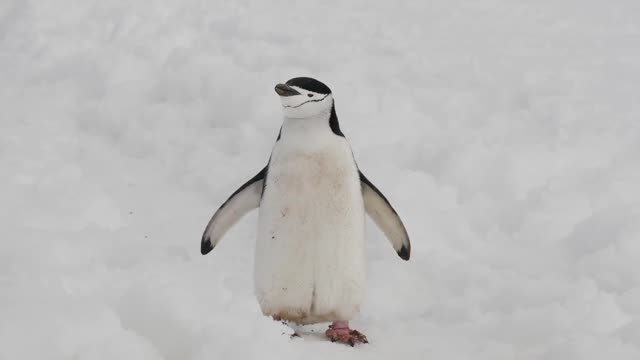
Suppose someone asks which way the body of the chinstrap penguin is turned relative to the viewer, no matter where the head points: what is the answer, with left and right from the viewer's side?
facing the viewer
